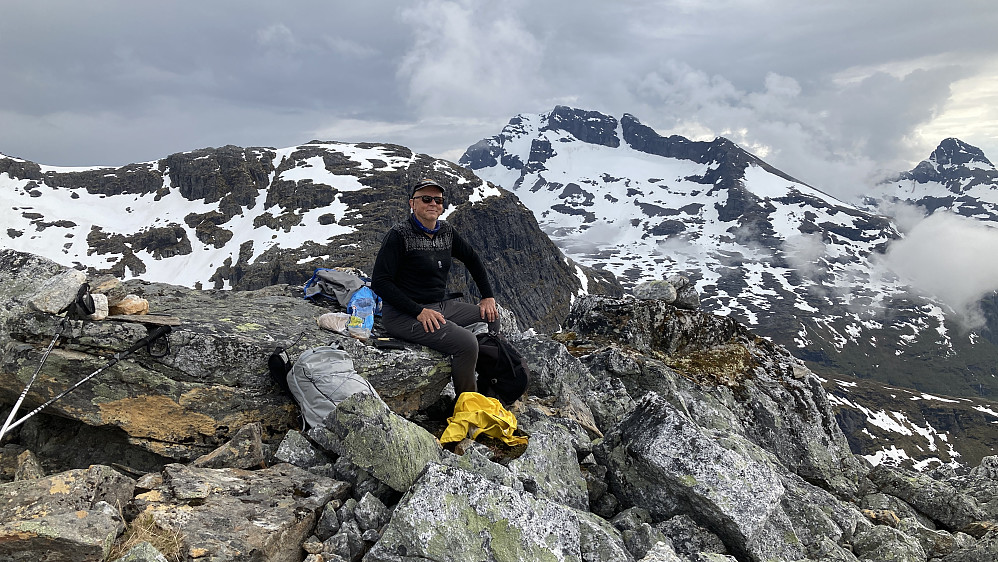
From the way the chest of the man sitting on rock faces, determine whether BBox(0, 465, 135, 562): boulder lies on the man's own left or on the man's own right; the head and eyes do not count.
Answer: on the man's own right

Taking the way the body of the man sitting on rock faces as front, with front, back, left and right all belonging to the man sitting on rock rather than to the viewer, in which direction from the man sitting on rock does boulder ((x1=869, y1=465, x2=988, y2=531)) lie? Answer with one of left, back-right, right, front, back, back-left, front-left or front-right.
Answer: front-left

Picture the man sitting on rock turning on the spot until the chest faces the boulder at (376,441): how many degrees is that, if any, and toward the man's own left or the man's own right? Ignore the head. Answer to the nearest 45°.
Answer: approximately 45° to the man's own right

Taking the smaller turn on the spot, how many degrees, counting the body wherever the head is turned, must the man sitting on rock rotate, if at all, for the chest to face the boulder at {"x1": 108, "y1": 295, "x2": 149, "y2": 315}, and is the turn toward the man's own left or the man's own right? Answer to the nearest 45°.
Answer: approximately 135° to the man's own right

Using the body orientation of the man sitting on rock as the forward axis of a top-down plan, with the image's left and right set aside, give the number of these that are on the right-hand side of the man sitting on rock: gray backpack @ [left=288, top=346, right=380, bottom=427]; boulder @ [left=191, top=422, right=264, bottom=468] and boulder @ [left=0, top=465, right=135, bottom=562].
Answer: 3

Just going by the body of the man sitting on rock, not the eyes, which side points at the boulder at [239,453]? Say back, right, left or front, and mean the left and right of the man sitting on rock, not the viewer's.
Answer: right

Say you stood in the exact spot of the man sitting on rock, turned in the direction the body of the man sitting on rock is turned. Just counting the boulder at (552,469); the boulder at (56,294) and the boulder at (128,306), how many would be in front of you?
1

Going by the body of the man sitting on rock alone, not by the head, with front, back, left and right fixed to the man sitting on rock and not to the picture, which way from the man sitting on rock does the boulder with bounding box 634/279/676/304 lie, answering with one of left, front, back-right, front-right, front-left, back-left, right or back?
left

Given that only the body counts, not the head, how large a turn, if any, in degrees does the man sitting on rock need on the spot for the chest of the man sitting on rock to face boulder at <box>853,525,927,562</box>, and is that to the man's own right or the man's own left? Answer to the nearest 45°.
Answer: approximately 45° to the man's own left

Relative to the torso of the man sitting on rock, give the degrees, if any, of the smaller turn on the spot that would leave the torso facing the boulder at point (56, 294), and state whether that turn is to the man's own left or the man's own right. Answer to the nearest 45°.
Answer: approximately 135° to the man's own right

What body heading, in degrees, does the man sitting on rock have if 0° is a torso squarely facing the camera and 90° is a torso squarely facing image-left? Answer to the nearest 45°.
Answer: approximately 315°

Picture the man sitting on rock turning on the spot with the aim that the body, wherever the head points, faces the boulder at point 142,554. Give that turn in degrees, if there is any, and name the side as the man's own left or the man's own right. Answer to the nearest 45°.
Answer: approximately 90° to the man's own right

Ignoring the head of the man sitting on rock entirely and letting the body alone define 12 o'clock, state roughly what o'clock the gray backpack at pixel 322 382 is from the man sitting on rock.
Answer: The gray backpack is roughly at 3 o'clock from the man sitting on rock.
